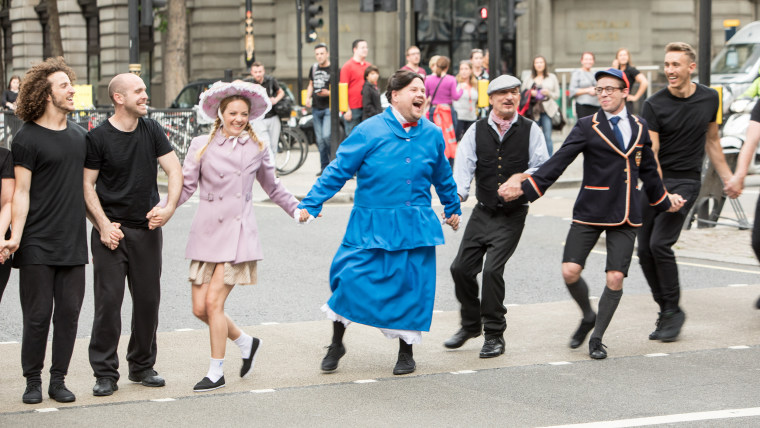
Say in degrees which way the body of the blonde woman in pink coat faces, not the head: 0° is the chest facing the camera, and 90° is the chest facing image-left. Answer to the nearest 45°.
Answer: approximately 0°

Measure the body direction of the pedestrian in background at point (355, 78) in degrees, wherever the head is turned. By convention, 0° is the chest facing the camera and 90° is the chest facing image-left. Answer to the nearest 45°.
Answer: approximately 315°

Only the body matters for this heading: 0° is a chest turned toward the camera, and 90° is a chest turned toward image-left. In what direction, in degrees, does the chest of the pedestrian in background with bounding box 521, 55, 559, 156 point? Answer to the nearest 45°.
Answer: approximately 0°

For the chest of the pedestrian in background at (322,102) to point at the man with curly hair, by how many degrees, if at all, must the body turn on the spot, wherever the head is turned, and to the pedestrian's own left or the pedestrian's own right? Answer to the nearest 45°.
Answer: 0° — they already face them

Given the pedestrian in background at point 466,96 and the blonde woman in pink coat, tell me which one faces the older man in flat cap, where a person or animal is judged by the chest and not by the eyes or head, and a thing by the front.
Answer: the pedestrian in background

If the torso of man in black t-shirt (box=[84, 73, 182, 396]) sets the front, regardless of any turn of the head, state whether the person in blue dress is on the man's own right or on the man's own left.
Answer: on the man's own left

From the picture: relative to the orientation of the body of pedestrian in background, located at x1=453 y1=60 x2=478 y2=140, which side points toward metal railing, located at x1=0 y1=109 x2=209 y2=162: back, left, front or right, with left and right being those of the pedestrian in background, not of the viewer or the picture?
right

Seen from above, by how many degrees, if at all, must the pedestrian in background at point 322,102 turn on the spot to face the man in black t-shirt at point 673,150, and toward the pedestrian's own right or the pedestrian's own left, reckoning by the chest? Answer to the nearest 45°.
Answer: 0° — they already face them

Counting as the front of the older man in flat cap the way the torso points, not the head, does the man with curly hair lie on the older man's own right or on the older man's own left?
on the older man's own right

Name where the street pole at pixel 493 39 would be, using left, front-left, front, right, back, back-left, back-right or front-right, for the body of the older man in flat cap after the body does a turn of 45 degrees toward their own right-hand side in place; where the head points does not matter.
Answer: back-right
